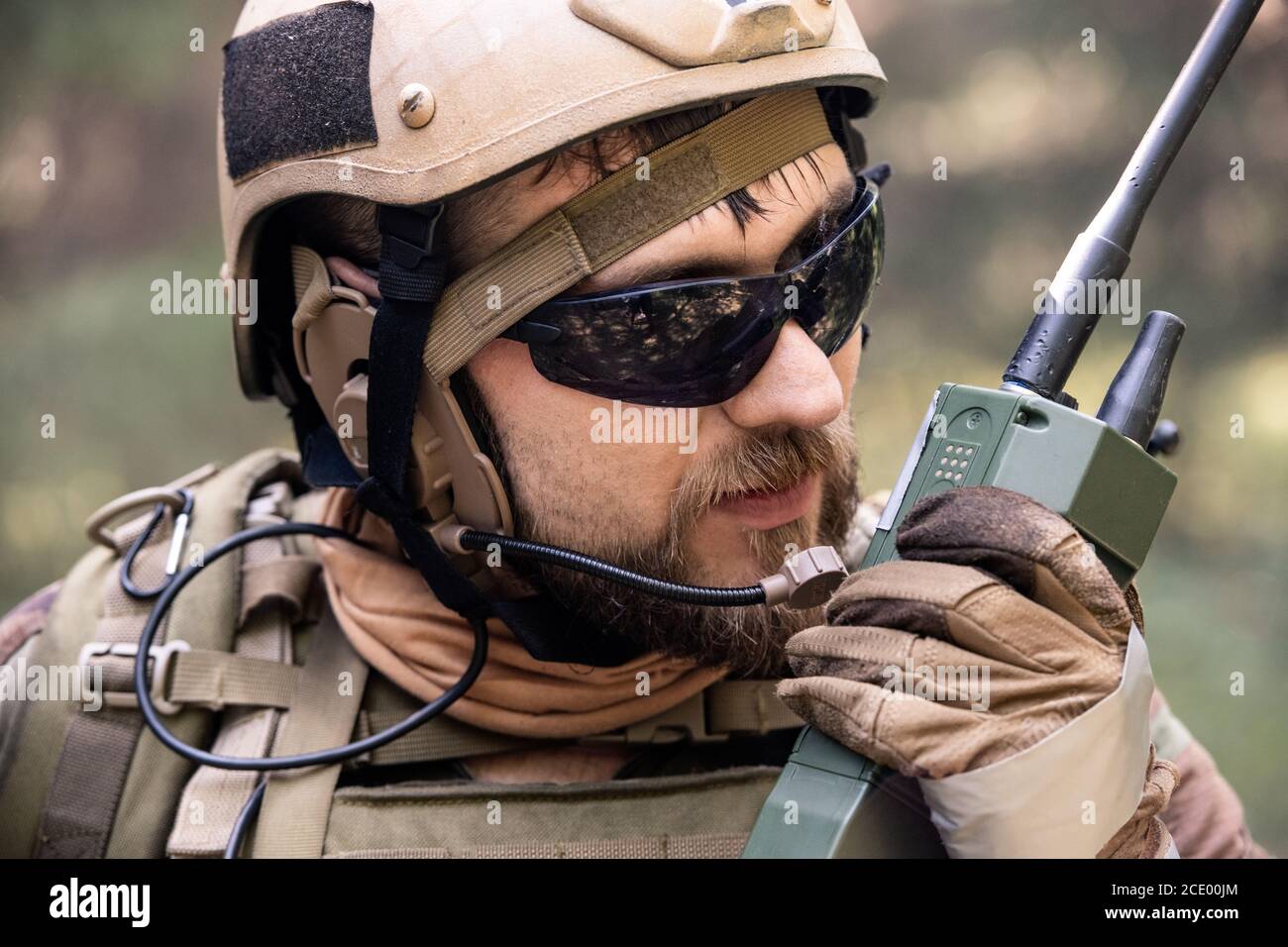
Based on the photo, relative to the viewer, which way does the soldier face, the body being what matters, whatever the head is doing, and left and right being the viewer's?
facing the viewer and to the right of the viewer

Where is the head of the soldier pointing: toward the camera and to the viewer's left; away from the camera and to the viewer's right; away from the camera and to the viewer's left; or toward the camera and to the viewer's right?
toward the camera and to the viewer's right
